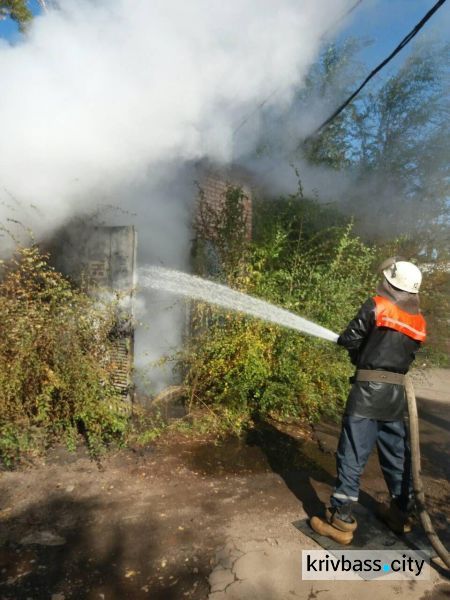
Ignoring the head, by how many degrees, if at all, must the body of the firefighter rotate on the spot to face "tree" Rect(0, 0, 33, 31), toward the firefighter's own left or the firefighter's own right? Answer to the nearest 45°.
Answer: approximately 45° to the firefighter's own left

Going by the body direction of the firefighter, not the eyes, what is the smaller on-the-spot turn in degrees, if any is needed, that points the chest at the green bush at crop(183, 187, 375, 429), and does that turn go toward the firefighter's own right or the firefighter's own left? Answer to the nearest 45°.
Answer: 0° — they already face it

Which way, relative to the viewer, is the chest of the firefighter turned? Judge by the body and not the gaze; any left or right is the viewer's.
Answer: facing away from the viewer and to the left of the viewer
